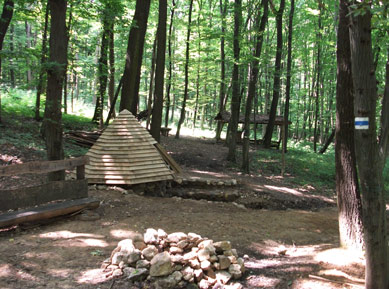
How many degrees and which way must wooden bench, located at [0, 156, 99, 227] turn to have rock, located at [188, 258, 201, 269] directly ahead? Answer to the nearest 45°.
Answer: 0° — it already faces it

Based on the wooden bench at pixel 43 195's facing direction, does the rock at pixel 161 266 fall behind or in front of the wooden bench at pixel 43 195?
in front

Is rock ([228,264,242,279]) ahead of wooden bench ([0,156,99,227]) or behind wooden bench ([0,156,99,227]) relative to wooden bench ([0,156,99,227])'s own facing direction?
ahead

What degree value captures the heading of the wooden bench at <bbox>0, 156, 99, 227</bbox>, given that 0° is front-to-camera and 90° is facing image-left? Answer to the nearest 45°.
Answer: approximately 315°

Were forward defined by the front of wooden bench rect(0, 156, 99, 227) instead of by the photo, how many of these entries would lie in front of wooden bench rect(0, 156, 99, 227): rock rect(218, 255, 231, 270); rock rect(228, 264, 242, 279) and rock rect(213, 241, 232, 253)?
3

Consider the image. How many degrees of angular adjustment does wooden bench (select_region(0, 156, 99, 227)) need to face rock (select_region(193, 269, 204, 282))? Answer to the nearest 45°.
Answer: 0° — it already faces it

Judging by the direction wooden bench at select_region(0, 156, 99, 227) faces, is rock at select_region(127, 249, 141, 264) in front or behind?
in front
